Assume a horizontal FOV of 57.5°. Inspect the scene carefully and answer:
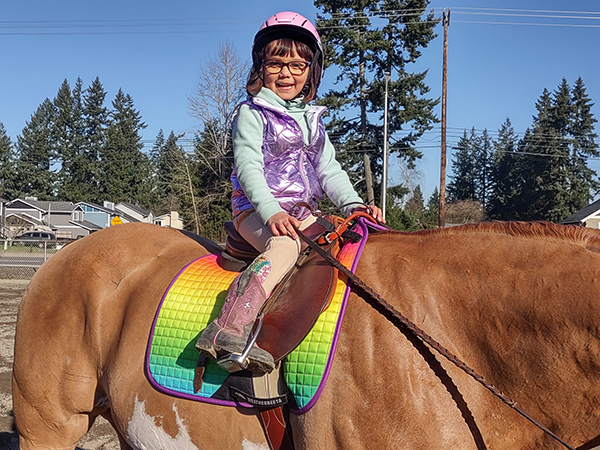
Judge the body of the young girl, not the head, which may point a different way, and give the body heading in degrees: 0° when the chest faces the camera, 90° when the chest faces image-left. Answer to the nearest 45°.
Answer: approximately 315°

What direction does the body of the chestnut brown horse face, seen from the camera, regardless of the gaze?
to the viewer's right
